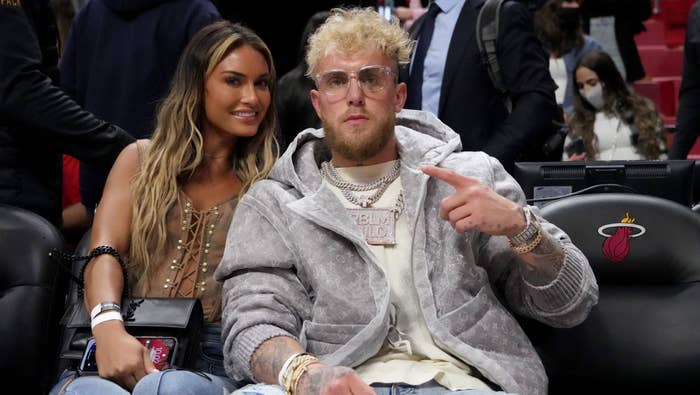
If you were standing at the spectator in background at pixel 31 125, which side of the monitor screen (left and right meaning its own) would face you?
left

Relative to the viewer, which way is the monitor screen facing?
away from the camera

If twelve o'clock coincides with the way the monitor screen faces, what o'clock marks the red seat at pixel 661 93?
The red seat is roughly at 12 o'clock from the monitor screen.

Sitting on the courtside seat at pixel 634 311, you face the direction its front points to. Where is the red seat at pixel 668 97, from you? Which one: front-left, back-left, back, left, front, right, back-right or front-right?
back

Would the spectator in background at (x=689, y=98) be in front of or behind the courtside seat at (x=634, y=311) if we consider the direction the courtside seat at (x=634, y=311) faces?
behind

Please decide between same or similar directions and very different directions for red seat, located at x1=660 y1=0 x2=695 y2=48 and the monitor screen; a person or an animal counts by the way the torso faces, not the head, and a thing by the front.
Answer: very different directions

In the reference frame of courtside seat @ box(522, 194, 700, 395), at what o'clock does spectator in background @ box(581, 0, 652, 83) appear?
The spectator in background is roughly at 6 o'clock from the courtside seat.

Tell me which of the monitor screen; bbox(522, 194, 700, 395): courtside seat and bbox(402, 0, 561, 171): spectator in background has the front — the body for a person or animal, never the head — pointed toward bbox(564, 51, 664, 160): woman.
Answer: the monitor screen

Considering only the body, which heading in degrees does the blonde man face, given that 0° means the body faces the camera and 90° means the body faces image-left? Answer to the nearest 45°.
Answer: approximately 0°

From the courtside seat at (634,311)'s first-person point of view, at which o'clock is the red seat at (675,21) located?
The red seat is roughly at 6 o'clock from the courtside seat.
